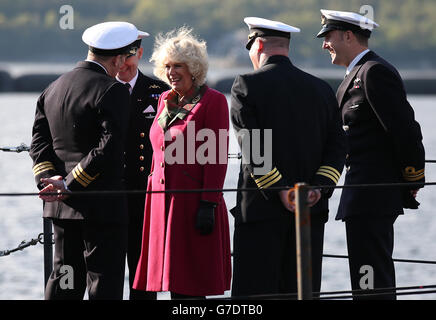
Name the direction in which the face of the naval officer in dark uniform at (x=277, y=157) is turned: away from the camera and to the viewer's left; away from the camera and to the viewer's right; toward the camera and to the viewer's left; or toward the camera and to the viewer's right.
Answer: away from the camera and to the viewer's left

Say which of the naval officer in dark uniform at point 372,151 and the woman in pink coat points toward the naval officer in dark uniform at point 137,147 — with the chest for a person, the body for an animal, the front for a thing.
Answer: the naval officer in dark uniform at point 372,151

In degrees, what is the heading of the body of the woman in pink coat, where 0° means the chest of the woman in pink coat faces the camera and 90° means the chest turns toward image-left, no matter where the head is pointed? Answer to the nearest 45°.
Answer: approximately 45°

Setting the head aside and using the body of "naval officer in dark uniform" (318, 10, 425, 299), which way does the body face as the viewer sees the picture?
to the viewer's left

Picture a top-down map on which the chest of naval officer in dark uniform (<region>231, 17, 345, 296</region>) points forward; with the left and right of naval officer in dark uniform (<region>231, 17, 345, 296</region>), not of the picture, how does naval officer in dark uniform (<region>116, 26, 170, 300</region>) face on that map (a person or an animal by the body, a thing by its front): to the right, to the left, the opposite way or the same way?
the opposite way

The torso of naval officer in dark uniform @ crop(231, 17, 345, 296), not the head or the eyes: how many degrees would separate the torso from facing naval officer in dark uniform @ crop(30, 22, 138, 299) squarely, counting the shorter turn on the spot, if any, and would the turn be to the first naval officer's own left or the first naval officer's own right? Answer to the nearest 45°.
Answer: approximately 45° to the first naval officer's own left

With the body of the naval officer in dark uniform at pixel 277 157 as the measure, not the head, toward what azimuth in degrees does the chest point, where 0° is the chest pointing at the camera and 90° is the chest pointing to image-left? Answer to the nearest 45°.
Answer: approximately 135°

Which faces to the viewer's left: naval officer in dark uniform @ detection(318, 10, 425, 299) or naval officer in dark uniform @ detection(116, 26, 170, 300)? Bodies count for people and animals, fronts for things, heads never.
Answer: naval officer in dark uniform @ detection(318, 10, 425, 299)

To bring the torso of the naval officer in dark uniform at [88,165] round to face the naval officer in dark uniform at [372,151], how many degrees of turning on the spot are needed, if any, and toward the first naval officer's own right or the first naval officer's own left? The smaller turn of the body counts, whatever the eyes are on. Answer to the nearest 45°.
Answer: approximately 45° to the first naval officer's own right

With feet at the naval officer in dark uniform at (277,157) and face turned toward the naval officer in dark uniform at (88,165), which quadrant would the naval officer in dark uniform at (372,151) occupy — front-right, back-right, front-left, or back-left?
back-right

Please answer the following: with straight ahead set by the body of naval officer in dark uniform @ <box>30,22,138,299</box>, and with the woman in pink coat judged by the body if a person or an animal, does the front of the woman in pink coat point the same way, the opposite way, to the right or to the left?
the opposite way

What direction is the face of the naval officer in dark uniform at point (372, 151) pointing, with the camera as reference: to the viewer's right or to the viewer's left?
to the viewer's left

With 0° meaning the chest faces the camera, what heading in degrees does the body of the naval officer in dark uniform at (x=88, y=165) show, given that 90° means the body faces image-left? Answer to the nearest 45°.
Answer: approximately 225°

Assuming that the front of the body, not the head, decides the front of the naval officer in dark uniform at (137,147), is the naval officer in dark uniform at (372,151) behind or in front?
in front
